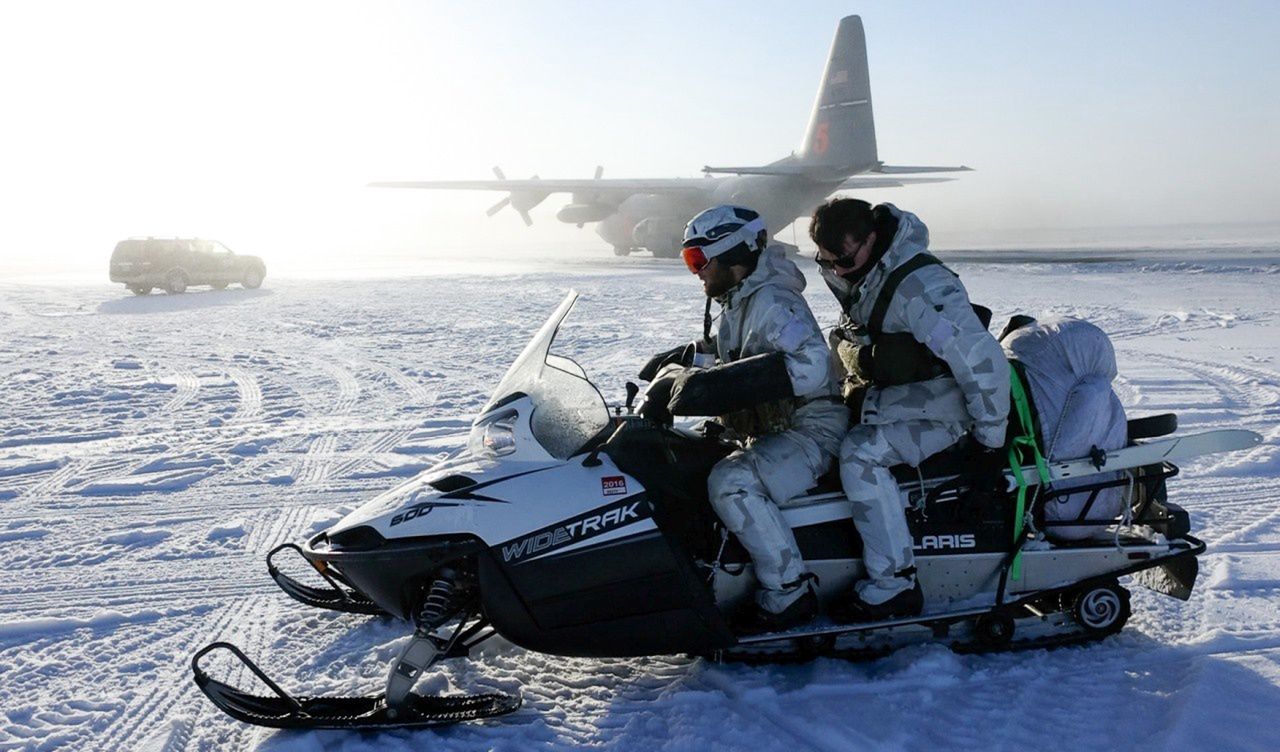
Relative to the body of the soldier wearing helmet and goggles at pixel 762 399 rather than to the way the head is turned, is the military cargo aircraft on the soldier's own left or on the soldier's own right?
on the soldier's own right

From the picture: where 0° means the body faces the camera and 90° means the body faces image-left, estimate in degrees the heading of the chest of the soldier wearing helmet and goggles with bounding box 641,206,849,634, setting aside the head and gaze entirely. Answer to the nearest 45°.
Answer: approximately 90°

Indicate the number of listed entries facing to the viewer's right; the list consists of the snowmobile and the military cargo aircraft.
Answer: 0

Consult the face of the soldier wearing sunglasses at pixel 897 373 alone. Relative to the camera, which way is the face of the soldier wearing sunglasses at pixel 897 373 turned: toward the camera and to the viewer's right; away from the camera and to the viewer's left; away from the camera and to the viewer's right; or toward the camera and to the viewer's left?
toward the camera and to the viewer's left

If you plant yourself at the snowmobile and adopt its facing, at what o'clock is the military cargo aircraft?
The military cargo aircraft is roughly at 3 o'clock from the snowmobile.

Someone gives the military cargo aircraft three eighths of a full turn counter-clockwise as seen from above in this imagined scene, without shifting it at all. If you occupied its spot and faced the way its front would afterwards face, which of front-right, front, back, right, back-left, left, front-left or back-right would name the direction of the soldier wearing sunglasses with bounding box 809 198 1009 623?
front

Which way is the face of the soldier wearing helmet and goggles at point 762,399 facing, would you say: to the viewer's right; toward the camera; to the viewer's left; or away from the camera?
to the viewer's left

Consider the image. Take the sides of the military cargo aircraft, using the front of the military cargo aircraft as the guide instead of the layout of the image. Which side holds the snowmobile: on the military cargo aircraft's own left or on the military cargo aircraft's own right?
on the military cargo aircraft's own left

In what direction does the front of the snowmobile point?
to the viewer's left
